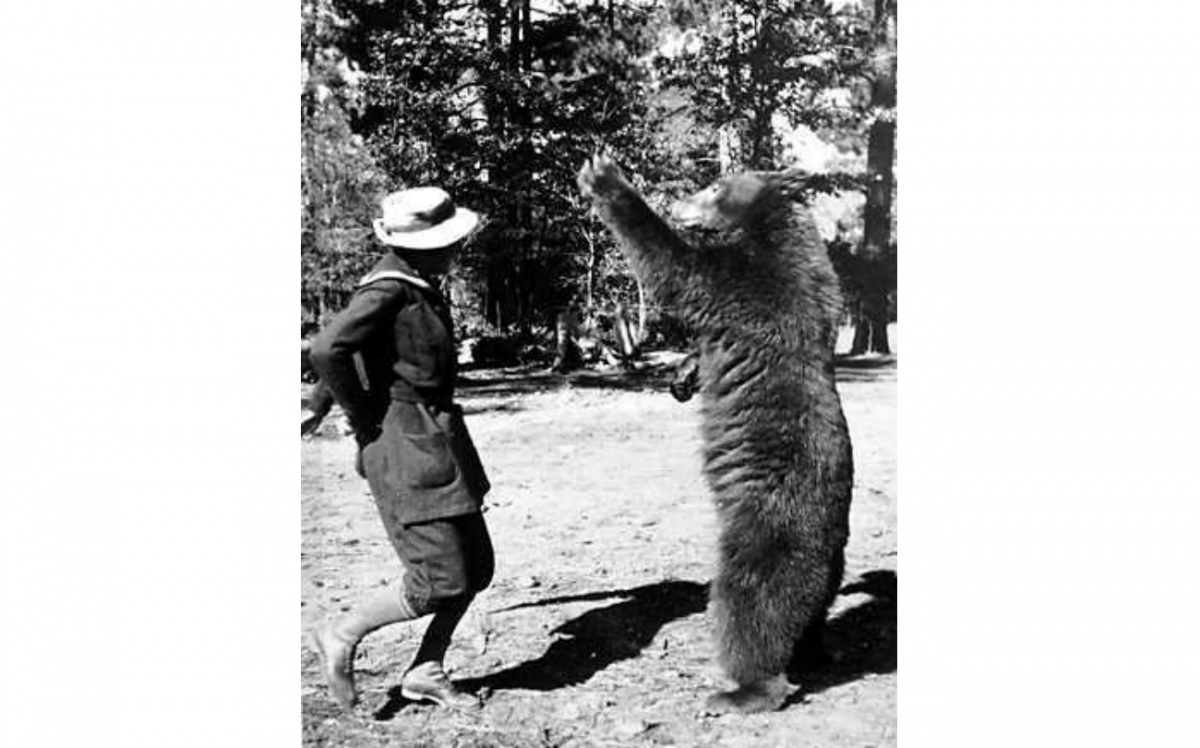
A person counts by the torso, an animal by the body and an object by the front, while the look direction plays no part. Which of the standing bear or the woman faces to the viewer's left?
the standing bear

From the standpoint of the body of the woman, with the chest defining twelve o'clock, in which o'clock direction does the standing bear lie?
The standing bear is roughly at 12 o'clock from the woman.

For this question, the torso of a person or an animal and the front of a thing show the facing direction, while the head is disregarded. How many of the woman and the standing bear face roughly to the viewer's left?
1

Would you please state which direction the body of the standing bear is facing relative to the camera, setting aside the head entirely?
to the viewer's left

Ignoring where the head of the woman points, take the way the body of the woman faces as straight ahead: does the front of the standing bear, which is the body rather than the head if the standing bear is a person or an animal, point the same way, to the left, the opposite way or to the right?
the opposite way

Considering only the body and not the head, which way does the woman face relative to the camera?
to the viewer's right

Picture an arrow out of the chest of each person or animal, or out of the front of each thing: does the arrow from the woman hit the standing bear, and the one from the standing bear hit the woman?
yes
